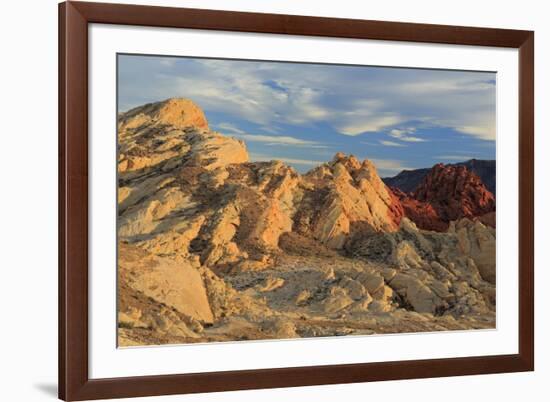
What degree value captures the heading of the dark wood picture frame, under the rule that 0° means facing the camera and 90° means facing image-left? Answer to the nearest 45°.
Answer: approximately 315°
